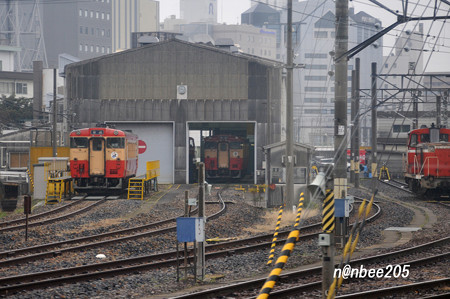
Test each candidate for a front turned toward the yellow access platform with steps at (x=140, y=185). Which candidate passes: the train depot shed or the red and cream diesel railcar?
the train depot shed

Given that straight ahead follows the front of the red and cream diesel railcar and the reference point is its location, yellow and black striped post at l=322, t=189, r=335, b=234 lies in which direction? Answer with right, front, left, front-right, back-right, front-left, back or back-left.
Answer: front

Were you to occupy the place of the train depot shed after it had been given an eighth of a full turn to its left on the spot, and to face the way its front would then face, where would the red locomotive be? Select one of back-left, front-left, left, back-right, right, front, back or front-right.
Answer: front

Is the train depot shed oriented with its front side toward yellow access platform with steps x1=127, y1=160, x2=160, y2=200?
yes

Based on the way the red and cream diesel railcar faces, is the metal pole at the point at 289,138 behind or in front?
in front

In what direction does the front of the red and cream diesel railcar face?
toward the camera

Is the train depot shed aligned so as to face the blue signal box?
yes

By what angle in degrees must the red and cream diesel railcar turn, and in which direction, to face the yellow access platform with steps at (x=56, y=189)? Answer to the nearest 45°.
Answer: approximately 90° to its right

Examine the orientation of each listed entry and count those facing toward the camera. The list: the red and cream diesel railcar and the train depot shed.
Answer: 2

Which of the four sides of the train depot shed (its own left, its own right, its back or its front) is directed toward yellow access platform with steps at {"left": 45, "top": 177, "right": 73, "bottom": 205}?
front

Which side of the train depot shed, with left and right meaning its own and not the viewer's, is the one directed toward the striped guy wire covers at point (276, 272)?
front

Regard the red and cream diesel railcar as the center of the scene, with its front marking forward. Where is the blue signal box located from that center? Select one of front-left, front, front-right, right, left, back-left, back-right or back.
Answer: front

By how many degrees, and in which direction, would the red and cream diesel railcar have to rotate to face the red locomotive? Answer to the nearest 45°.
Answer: approximately 90° to its left
